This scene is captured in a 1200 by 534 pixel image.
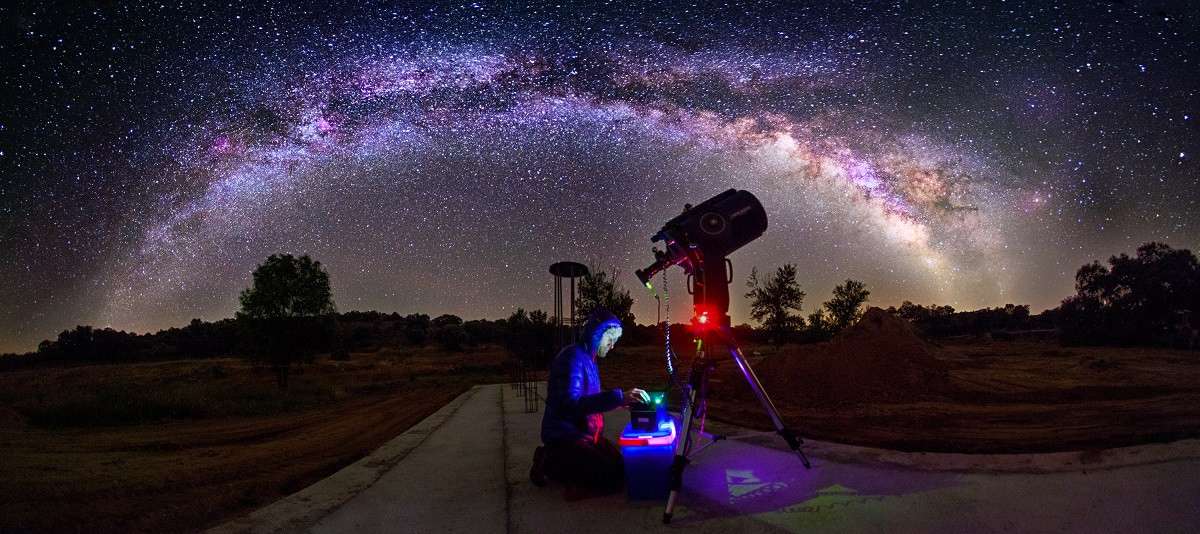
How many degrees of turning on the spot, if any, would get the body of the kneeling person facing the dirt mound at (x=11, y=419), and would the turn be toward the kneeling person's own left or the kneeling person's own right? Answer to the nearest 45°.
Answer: approximately 135° to the kneeling person's own left

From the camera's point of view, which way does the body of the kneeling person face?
to the viewer's right

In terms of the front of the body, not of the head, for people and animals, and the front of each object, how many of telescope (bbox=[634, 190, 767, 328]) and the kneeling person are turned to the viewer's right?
2

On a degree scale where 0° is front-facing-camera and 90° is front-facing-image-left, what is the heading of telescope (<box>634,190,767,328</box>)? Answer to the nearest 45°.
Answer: approximately 270°

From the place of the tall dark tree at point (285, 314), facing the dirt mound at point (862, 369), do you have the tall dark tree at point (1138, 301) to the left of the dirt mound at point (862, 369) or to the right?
left

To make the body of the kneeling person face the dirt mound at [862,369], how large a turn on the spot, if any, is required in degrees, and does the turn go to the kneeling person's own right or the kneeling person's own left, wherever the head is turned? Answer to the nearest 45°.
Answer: approximately 45° to the kneeling person's own left
